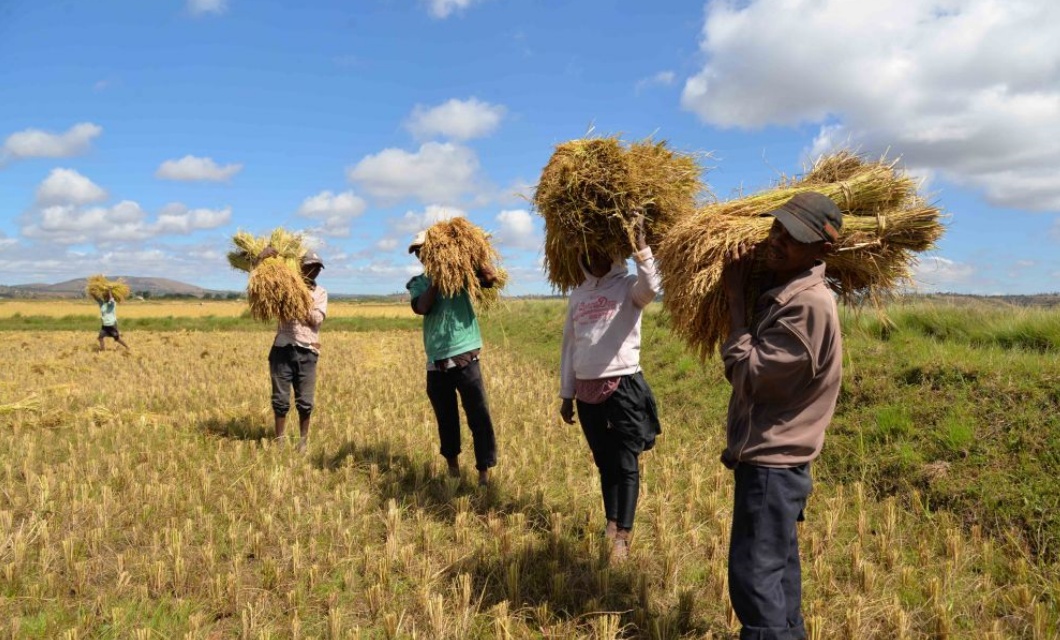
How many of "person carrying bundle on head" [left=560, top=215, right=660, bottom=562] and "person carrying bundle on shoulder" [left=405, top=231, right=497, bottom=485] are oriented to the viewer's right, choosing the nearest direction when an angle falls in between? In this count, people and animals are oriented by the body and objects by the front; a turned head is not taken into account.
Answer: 0

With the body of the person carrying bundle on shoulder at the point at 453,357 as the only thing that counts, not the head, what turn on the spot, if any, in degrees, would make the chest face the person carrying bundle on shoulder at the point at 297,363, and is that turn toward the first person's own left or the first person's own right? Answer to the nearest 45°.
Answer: approximately 135° to the first person's own right

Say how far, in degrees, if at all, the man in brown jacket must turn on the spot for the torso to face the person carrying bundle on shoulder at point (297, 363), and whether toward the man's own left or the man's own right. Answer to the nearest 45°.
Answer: approximately 90° to the man's own right

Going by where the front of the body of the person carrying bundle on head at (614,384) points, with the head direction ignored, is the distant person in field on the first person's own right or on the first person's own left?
on the first person's own right

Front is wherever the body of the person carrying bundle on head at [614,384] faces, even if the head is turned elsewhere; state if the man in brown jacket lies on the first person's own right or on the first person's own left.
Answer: on the first person's own left

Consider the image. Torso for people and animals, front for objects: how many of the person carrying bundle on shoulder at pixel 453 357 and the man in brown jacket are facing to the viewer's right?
0

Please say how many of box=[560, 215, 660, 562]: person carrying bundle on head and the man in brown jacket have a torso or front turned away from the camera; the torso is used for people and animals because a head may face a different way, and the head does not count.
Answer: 0

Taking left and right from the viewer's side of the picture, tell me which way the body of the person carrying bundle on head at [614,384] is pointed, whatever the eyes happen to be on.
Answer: facing the viewer and to the left of the viewer

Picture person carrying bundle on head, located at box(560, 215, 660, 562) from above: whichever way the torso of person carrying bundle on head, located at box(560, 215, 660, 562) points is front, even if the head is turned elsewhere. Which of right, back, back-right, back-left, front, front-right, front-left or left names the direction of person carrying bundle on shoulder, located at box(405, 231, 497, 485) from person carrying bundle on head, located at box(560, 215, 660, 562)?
right
